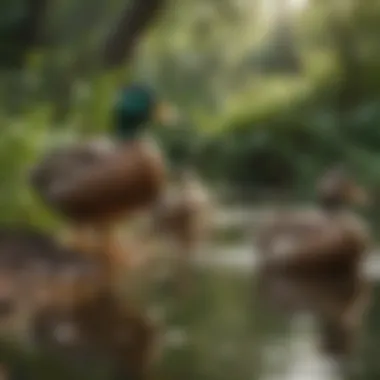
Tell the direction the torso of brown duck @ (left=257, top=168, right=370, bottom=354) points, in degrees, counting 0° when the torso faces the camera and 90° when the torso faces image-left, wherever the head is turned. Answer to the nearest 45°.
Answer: approximately 270°
